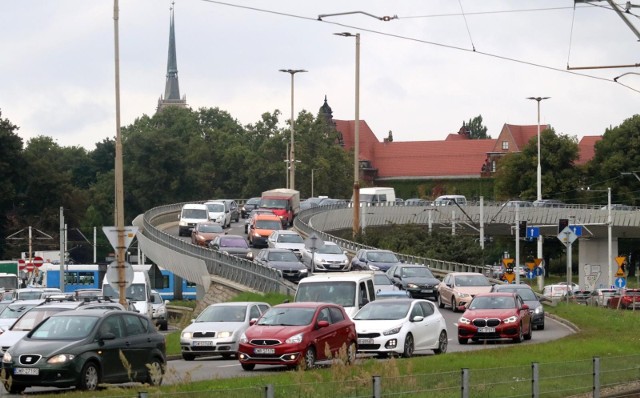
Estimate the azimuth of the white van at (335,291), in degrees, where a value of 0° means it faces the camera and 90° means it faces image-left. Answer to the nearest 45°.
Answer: approximately 45°

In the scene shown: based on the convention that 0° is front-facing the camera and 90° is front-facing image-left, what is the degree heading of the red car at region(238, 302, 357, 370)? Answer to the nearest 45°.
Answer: approximately 45°

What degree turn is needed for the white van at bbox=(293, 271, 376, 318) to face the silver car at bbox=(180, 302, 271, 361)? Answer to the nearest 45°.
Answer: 0° — it already faces it

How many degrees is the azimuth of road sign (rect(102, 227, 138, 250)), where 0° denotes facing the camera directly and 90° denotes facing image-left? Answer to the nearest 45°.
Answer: approximately 180°

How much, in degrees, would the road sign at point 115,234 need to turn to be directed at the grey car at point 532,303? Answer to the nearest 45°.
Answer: approximately 90° to its right

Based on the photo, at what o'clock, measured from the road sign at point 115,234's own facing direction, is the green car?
The green car is roughly at 6 o'clock from the road sign.

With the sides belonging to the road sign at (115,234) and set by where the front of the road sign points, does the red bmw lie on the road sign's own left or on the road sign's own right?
on the road sign's own right

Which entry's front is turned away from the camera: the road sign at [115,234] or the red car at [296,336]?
the road sign

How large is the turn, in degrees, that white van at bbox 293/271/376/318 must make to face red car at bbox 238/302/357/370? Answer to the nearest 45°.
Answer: approximately 45° to its left

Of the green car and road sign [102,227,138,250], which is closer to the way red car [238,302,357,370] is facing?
the green car
